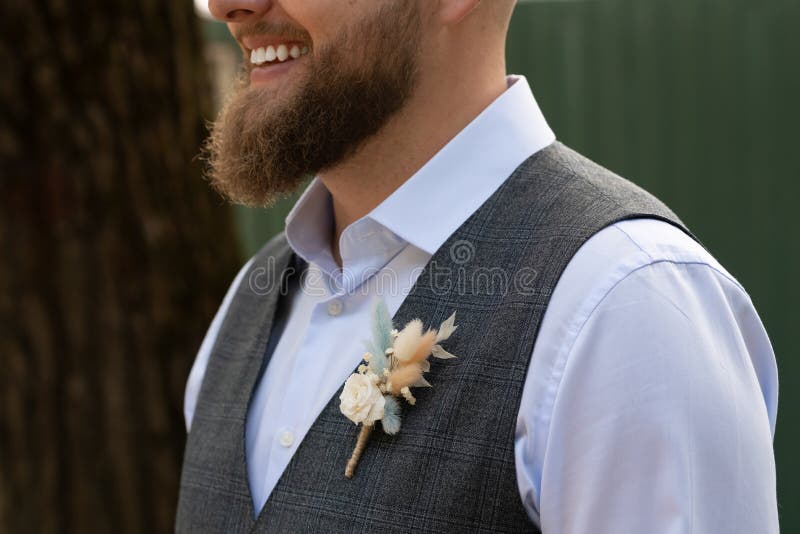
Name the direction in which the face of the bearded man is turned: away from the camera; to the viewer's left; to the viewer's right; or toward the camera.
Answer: to the viewer's left

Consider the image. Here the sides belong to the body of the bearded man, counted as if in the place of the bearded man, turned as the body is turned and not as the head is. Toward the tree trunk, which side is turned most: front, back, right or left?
right

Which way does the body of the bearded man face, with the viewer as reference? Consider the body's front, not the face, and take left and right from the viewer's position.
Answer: facing the viewer and to the left of the viewer
